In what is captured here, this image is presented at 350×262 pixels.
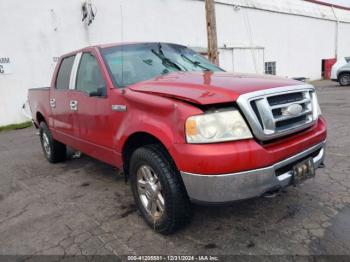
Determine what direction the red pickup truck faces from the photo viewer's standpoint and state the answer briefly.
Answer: facing the viewer and to the right of the viewer
